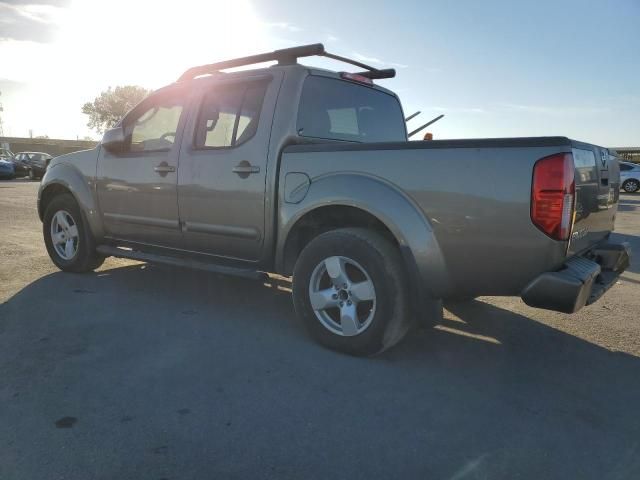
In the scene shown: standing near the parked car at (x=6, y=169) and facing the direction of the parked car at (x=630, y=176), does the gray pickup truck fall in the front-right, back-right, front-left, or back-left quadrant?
front-right

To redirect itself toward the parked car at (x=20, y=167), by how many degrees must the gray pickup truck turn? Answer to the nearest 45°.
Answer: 0° — it already faces it

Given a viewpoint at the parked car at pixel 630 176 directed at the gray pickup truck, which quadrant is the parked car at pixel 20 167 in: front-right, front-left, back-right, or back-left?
front-right

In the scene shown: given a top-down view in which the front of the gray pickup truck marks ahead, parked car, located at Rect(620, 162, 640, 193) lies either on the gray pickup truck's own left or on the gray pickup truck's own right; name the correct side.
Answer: on the gray pickup truck's own right

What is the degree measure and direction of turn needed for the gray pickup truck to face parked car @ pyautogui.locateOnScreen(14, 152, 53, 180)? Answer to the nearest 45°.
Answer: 0° — it already faces it

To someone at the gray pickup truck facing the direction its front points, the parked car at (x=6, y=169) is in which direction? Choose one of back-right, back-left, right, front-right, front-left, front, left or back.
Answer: front

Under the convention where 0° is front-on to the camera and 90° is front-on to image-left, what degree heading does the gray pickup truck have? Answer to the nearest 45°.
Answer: approximately 135°

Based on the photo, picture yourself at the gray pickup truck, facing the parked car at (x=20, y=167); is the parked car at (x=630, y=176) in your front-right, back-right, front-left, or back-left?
front-right
